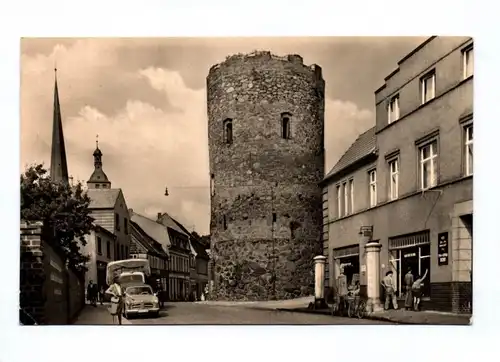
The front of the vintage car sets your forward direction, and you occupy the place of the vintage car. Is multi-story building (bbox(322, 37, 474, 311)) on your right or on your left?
on your left

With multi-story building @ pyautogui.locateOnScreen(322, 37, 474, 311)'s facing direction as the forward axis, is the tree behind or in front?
in front

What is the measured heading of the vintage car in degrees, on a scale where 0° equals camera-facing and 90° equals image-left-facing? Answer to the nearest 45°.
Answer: approximately 0°

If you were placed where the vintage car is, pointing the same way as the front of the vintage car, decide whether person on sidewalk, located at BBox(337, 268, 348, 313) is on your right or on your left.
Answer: on your left
